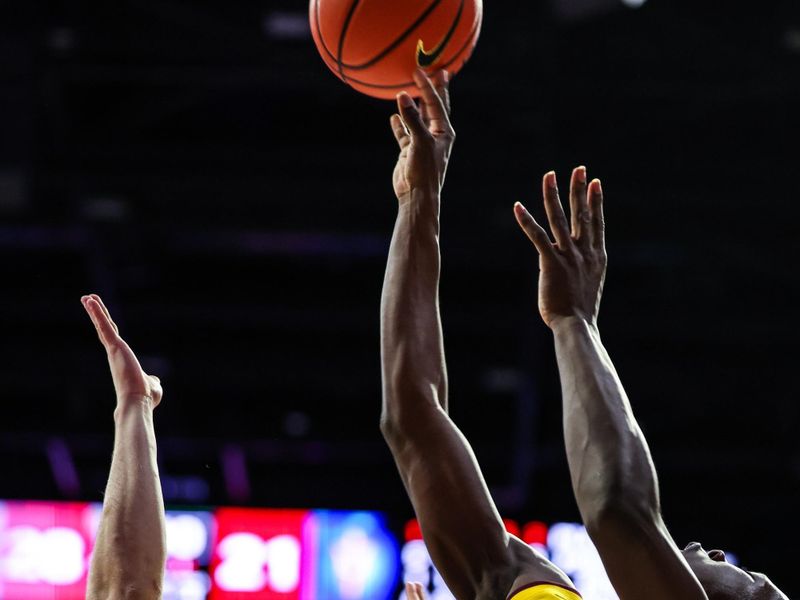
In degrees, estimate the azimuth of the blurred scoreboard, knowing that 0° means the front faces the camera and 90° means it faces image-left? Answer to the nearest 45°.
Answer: approximately 0°

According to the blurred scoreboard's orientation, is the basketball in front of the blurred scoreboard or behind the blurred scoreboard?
in front
